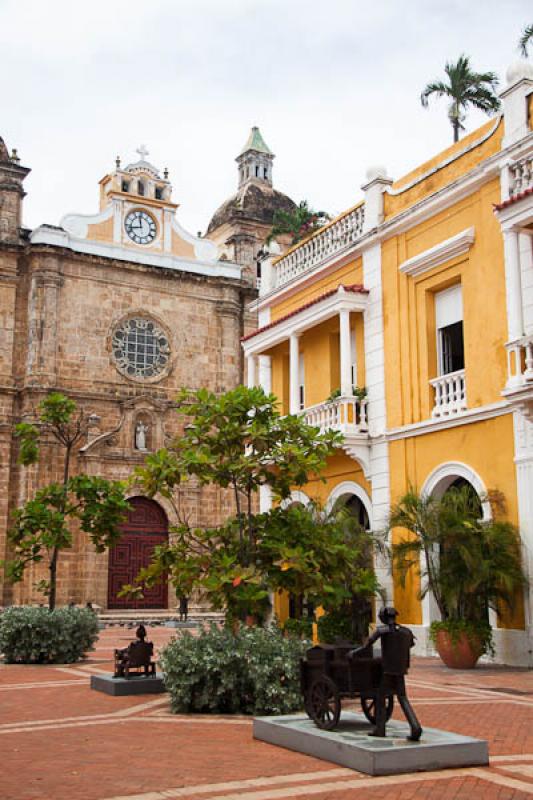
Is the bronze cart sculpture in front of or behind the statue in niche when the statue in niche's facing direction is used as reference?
in front

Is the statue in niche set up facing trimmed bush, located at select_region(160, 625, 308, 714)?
yes

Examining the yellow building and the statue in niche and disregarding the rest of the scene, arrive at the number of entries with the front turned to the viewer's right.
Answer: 0

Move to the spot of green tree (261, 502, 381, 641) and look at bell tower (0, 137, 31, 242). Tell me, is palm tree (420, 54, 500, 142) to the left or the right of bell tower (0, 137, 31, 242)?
right

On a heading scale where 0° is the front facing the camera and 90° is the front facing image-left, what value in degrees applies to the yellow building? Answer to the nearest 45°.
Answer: approximately 45°

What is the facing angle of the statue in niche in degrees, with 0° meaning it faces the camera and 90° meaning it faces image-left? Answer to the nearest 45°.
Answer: approximately 0°

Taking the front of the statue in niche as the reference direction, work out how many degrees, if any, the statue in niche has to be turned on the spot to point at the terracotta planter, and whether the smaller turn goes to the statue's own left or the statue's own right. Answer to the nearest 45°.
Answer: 0° — it already faces it

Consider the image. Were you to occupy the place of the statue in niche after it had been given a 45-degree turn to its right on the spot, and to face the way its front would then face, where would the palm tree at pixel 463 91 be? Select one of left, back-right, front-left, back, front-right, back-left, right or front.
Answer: left

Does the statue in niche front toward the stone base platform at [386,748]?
yes

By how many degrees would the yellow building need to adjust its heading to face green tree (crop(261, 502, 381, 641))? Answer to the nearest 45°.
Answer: approximately 45° to its left

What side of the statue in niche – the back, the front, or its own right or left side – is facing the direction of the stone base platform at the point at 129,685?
front

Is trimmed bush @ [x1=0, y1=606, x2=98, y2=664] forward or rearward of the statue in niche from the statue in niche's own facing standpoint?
forward

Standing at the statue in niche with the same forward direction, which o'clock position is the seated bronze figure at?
The seated bronze figure is roughly at 12 o'clock from the statue in niche.
